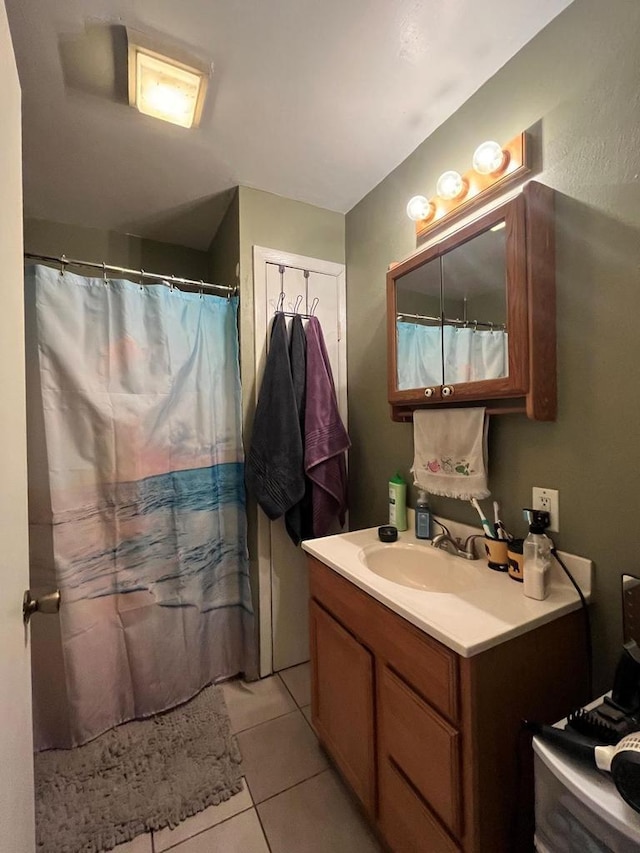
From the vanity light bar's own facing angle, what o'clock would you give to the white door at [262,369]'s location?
The white door is roughly at 2 o'clock from the vanity light bar.

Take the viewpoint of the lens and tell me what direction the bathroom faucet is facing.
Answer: facing the viewer and to the left of the viewer

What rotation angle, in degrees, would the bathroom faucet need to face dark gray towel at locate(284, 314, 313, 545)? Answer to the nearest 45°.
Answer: approximately 45° to its right

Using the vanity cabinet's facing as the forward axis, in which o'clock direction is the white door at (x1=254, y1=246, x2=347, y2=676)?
The white door is roughly at 3 o'clock from the vanity cabinet.

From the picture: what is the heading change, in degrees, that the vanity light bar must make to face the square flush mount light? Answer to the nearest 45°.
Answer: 0° — it already faces it

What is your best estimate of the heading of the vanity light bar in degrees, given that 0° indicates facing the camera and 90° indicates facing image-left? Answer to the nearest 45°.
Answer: approximately 45°

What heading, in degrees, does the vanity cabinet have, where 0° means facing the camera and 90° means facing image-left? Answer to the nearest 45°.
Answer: approximately 45°

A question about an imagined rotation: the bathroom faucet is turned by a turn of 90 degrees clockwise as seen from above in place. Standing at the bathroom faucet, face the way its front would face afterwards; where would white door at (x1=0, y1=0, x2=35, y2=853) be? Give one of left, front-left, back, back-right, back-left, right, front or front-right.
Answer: left

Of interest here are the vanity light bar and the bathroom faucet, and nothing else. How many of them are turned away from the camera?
0
